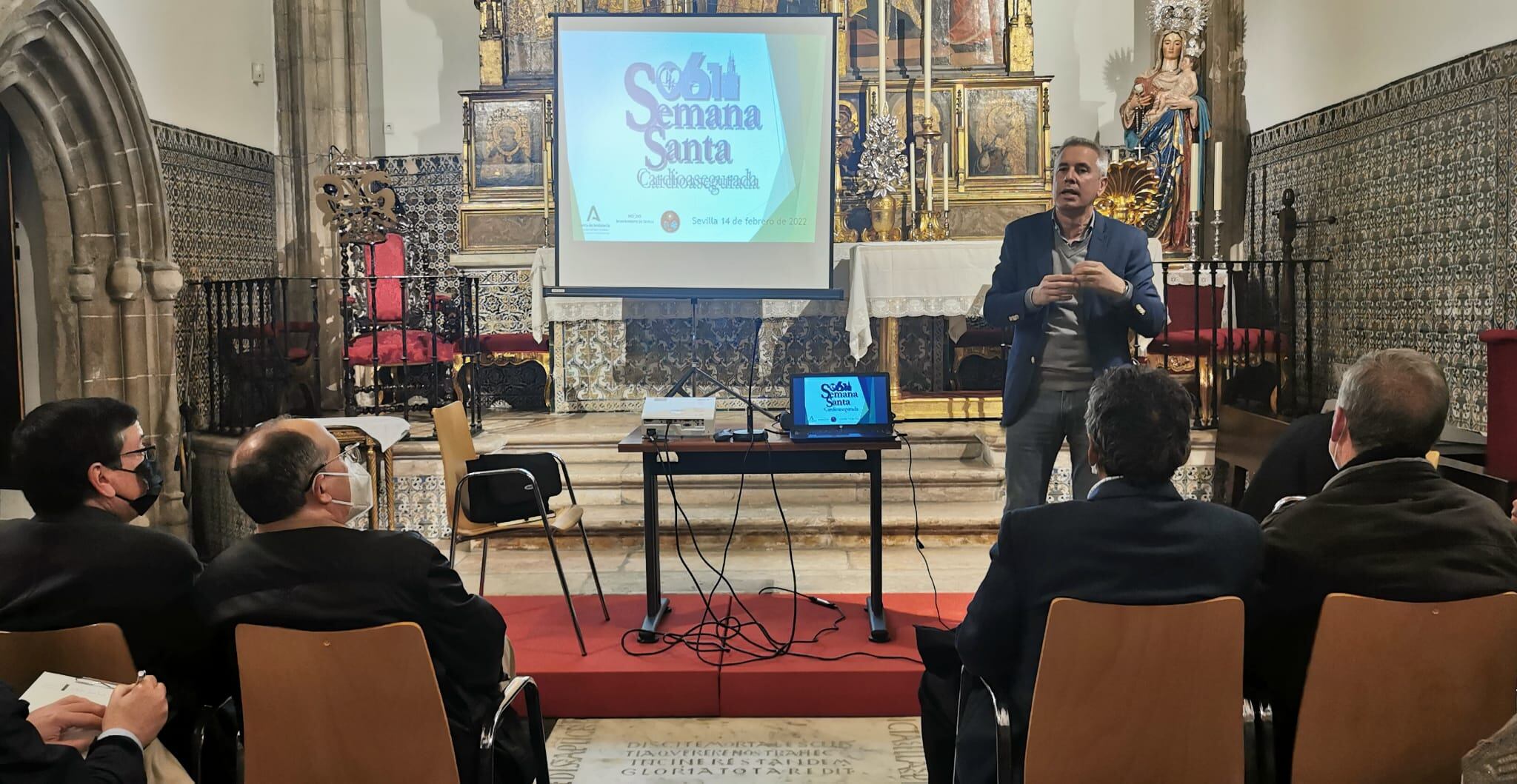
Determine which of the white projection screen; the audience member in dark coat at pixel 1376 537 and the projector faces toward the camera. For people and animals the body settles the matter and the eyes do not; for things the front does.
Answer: the white projection screen

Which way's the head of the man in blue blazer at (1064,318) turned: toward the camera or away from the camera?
toward the camera

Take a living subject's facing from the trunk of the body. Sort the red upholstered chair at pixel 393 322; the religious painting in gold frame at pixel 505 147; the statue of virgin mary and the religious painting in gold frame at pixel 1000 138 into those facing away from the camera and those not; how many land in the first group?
0

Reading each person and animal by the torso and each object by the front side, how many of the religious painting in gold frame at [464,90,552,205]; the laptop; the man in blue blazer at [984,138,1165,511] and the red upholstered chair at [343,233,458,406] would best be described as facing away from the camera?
0

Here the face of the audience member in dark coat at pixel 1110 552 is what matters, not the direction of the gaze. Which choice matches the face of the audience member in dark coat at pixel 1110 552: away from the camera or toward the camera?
away from the camera

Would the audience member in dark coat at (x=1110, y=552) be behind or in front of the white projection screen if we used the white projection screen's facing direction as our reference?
in front

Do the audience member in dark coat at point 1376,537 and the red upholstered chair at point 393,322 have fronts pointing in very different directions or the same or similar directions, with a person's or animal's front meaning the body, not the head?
very different directions

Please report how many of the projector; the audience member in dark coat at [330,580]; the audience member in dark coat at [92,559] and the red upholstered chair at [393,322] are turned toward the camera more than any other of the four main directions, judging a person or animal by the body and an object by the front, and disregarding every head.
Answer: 1

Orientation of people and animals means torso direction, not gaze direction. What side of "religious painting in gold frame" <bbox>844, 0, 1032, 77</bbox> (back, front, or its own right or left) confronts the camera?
front

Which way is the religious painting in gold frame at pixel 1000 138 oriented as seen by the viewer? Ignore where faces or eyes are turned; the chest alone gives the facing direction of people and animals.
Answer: toward the camera

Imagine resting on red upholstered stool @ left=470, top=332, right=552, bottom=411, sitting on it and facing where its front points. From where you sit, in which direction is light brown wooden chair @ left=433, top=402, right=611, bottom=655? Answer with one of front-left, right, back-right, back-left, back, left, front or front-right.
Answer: front

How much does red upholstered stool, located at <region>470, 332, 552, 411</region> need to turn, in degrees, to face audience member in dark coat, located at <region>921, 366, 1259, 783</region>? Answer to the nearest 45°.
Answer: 0° — it already faces them

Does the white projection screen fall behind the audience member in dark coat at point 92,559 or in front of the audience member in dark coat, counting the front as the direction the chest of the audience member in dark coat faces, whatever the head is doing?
in front

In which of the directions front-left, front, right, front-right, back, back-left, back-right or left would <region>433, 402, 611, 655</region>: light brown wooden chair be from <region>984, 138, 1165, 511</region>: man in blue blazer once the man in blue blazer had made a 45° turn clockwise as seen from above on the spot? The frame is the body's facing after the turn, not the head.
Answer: front-right

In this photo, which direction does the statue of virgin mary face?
toward the camera

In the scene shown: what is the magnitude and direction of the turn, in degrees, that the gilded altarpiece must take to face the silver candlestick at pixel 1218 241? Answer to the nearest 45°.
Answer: approximately 90° to its left

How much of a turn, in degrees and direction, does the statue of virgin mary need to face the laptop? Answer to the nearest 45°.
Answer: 0° — it already faces it

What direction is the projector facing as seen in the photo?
away from the camera

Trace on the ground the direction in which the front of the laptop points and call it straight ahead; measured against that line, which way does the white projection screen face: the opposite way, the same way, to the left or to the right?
the same way

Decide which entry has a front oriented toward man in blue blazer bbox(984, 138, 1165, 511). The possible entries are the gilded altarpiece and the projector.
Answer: the gilded altarpiece
